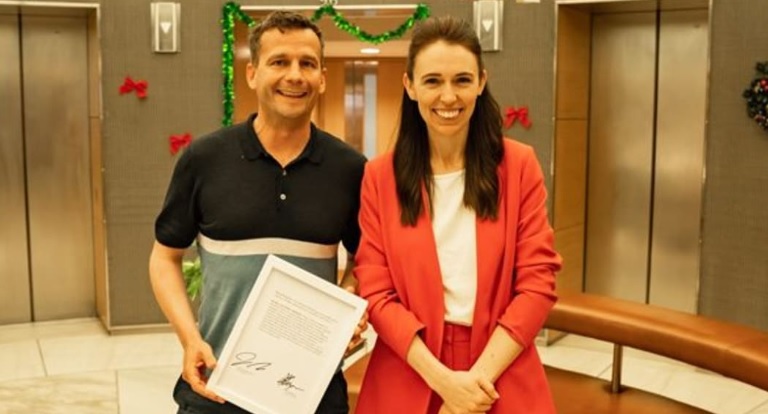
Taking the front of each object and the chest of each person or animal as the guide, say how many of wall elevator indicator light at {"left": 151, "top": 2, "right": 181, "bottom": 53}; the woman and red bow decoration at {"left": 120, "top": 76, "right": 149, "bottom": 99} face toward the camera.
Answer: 3

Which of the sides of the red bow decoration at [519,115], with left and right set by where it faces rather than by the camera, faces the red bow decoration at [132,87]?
right

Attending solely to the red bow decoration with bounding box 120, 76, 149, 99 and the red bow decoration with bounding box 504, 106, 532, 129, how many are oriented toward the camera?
2

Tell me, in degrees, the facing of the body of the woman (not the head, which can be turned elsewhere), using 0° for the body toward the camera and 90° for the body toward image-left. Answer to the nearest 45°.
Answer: approximately 0°

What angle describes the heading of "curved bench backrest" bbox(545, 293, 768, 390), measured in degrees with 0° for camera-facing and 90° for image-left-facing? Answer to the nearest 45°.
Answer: approximately 45°
